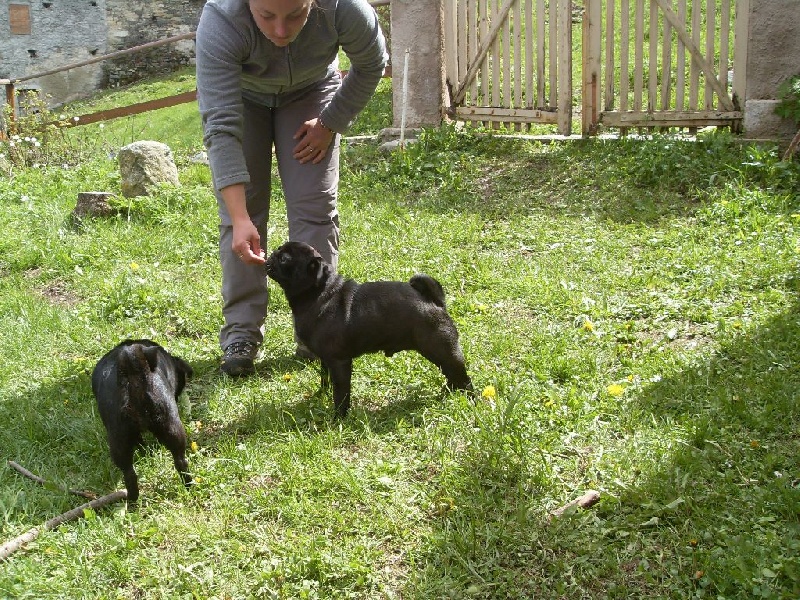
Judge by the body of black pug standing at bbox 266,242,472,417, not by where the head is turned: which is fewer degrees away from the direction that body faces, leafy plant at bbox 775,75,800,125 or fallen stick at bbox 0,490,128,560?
the fallen stick

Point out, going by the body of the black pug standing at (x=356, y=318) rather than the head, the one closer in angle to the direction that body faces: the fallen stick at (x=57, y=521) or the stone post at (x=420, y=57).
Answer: the fallen stick

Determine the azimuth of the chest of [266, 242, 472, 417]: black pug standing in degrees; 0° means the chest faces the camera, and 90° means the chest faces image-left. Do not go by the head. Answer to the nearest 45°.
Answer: approximately 90°

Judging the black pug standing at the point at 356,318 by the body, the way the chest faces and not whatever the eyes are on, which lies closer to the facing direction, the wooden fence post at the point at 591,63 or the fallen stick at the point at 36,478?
the fallen stick

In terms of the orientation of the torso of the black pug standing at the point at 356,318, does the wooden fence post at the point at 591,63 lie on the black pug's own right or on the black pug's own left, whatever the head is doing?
on the black pug's own right

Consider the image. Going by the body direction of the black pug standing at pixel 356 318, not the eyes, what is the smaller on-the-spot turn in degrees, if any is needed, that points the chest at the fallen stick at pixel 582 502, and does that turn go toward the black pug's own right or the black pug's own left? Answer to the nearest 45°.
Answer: approximately 135° to the black pug's own left

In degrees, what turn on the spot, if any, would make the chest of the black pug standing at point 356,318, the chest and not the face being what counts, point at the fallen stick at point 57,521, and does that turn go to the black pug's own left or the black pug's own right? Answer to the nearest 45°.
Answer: approximately 45° to the black pug's own left

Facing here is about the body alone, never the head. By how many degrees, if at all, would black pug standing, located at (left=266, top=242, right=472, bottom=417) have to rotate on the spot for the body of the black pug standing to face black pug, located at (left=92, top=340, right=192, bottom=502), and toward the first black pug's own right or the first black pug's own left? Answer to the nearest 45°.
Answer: approximately 45° to the first black pug's own left

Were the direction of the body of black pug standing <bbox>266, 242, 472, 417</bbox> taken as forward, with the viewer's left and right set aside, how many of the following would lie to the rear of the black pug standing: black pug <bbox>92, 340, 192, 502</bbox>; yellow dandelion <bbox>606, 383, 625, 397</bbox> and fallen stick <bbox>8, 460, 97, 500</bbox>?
1

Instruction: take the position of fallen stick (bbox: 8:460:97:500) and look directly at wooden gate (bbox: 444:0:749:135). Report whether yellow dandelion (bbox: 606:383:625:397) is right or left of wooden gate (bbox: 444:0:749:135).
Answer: right
